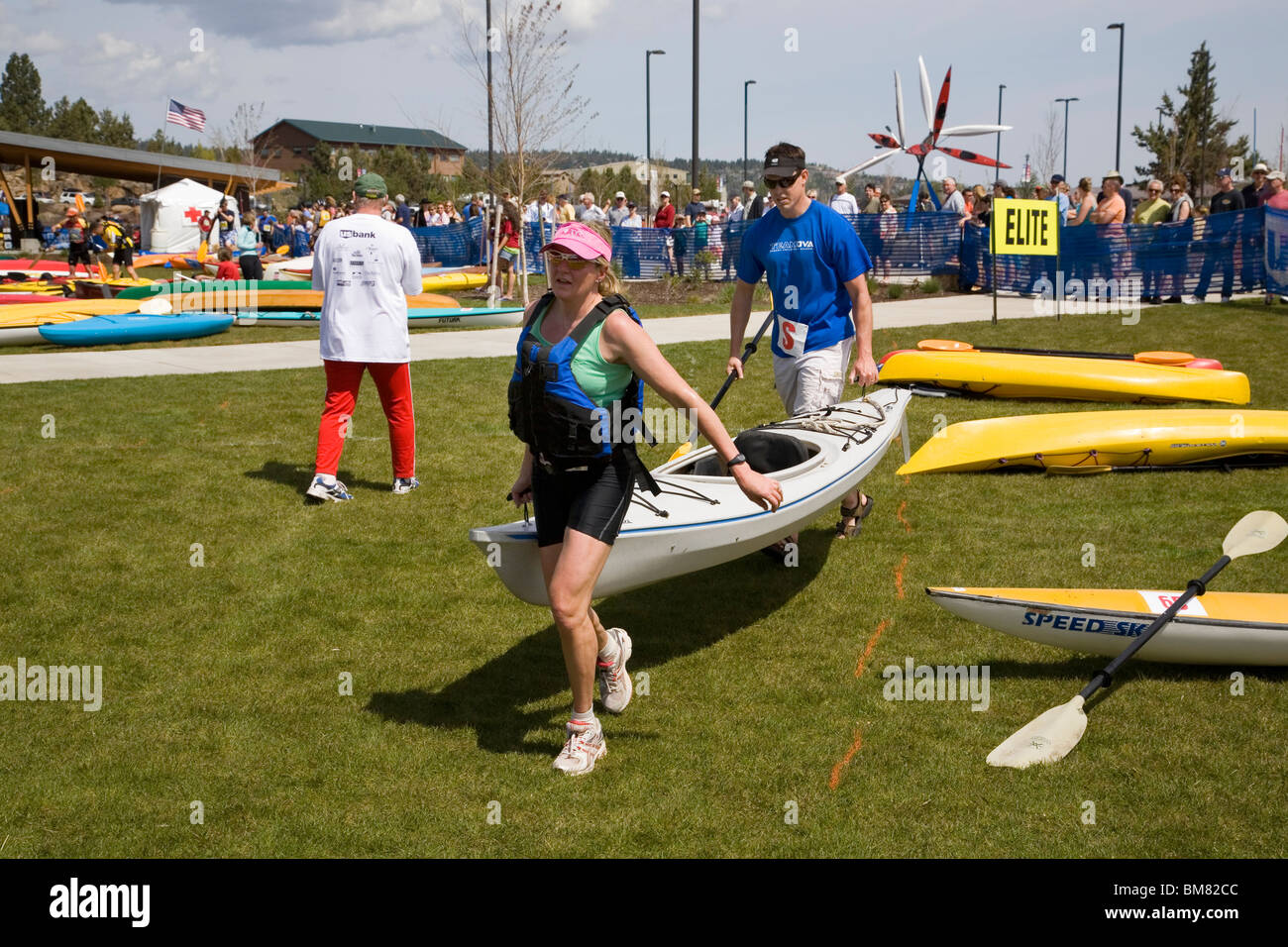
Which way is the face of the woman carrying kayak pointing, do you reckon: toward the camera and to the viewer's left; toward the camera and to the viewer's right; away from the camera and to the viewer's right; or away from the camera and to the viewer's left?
toward the camera and to the viewer's left

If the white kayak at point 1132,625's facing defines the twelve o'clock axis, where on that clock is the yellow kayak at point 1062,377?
The yellow kayak is roughly at 3 o'clock from the white kayak.

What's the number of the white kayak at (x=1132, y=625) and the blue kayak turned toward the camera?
0

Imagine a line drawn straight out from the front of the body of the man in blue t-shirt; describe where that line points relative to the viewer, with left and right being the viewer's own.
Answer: facing the viewer and to the left of the viewer

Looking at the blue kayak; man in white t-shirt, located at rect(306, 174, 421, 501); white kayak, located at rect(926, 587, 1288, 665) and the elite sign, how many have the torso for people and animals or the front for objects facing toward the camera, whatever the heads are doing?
1

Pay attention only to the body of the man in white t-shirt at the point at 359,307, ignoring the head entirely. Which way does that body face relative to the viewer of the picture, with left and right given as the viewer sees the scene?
facing away from the viewer

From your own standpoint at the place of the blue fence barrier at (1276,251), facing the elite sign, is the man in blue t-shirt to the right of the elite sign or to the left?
left

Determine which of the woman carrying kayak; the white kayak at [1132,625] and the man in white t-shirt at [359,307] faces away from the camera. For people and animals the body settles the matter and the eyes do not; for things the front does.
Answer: the man in white t-shirt

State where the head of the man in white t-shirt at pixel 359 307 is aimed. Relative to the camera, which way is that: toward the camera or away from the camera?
away from the camera

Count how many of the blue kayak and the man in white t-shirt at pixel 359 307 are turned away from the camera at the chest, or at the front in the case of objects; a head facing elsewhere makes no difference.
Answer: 1

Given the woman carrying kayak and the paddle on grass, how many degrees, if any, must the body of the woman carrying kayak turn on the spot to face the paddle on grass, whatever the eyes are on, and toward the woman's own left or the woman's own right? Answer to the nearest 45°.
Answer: approximately 135° to the woman's own left

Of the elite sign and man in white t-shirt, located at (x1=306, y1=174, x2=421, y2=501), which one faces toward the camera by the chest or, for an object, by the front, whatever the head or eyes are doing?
the elite sign

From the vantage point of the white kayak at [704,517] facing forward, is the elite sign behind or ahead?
behind

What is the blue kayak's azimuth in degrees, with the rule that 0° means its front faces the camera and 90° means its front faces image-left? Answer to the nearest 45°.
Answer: approximately 90°

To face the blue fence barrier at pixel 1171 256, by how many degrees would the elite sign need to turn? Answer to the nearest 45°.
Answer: approximately 135° to its left

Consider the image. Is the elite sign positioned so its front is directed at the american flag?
no

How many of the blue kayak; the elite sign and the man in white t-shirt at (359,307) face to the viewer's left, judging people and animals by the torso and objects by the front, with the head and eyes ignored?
1

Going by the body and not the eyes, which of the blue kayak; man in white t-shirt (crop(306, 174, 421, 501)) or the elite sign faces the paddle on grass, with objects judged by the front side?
the elite sign

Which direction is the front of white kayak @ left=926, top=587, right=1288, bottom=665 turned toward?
to the viewer's left

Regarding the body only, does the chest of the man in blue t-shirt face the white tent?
no
